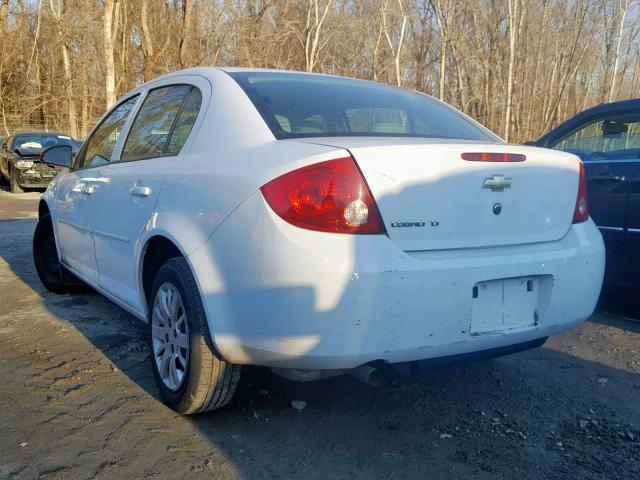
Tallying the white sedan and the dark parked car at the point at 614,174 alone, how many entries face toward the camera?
0

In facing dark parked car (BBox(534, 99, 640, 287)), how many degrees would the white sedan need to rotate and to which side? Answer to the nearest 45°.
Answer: approximately 90° to its right

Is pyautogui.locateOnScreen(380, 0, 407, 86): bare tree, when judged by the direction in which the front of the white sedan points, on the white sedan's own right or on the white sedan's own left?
on the white sedan's own right

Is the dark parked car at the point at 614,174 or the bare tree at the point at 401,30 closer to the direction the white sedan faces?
the bare tree

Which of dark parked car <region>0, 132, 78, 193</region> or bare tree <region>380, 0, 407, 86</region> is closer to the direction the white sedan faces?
the dark parked car

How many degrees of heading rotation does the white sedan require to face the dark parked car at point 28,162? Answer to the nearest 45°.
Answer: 0° — it already faces it

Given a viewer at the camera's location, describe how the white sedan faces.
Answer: facing away from the viewer and to the left of the viewer

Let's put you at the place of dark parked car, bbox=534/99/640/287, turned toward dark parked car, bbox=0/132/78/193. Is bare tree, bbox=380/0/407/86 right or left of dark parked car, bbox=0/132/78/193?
right
